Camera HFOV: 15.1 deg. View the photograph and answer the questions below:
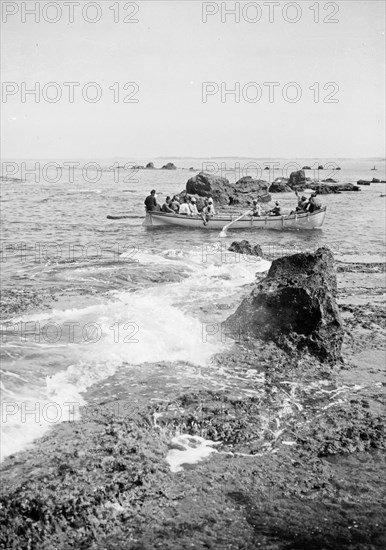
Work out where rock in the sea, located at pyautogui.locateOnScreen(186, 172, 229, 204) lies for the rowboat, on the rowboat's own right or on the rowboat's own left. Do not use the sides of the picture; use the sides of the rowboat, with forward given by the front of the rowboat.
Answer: on the rowboat's own left

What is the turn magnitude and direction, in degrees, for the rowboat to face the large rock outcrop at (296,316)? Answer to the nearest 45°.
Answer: approximately 90° to its right

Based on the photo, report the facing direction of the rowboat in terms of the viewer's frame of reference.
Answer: facing to the right of the viewer

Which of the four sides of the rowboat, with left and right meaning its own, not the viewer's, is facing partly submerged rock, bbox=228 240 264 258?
right
